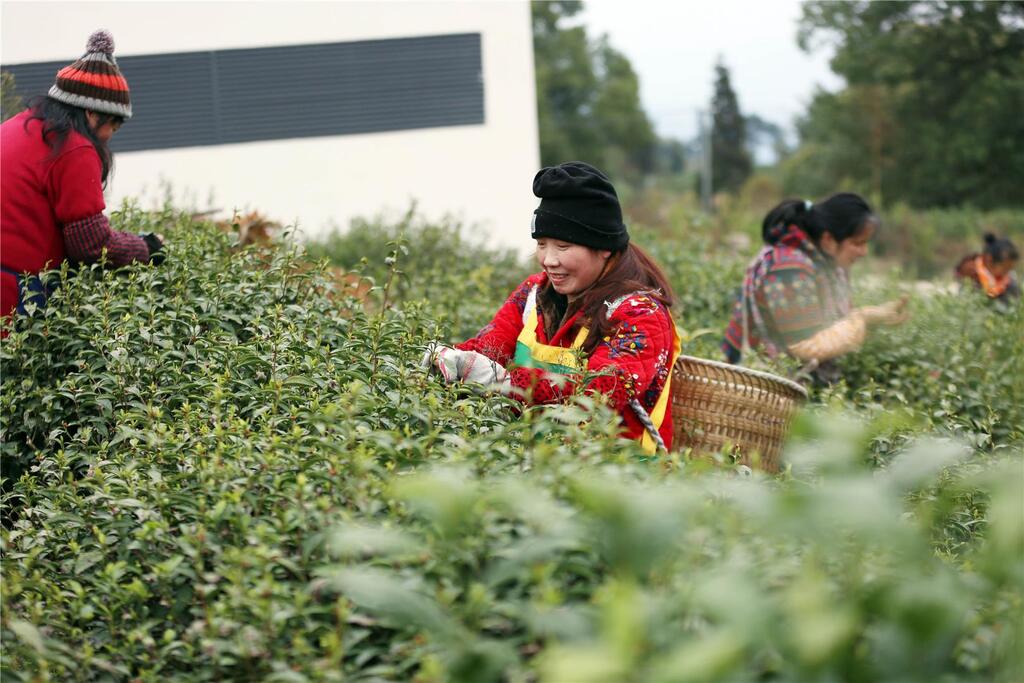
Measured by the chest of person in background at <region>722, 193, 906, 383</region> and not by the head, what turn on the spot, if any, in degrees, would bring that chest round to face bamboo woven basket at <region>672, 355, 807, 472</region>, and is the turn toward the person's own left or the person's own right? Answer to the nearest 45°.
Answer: approximately 90° to the person's own right

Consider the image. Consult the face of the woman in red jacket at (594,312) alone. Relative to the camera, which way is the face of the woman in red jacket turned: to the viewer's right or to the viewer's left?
to the viewer's left

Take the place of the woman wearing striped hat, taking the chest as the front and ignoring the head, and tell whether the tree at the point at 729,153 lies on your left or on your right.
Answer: on your left

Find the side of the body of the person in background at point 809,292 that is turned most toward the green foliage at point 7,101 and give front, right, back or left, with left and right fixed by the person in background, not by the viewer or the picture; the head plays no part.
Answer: back

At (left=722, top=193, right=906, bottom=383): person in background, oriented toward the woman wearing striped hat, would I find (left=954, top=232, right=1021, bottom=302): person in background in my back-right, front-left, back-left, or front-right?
back-right

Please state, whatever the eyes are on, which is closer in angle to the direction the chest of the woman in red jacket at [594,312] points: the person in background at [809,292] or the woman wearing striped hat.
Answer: the woman wearing striped hat

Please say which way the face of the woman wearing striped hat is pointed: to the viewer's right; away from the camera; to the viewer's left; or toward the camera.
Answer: to the viewer's right

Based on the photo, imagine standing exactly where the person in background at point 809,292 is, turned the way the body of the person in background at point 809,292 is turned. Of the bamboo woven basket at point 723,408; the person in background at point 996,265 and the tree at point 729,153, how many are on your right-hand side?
1

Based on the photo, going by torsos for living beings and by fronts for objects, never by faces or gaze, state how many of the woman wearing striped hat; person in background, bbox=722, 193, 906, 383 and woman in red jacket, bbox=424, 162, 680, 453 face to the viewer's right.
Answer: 2

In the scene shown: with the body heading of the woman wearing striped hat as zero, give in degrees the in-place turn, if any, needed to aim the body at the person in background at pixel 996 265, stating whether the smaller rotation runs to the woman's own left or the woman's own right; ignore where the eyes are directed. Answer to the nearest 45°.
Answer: approximately 45° to the woman's own left

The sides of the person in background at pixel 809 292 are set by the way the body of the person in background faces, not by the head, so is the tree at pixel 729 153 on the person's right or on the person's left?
on the person's left

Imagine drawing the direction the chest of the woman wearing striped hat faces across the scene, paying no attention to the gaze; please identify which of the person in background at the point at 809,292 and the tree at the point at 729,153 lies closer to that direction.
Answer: the person in background

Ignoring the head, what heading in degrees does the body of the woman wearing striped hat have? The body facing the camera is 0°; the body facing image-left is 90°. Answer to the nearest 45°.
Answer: approximately 270°

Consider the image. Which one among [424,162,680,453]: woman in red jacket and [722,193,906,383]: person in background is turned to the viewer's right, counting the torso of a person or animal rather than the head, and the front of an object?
the person in background

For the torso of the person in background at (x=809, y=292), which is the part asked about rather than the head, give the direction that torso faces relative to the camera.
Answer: to the viewer's right

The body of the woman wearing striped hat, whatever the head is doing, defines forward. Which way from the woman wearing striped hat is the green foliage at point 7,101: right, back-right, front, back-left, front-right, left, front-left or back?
left
